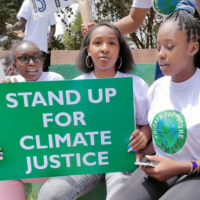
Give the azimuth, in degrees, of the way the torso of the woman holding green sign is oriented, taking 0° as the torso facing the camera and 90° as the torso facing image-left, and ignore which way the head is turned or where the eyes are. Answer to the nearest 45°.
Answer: approximately 0°

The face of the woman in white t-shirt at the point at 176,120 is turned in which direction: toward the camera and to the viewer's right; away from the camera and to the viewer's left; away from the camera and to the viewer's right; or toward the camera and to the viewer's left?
toward the camera and to the viewer's left

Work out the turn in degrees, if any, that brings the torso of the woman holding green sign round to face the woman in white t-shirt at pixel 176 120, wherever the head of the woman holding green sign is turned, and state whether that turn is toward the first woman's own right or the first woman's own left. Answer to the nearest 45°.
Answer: approximately 45° to the first woman's own left

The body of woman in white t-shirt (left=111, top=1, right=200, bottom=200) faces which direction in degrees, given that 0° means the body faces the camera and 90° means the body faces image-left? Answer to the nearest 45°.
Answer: approximately 45°

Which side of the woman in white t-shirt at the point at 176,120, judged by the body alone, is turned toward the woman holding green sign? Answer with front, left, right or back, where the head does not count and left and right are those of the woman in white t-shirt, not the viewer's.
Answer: right

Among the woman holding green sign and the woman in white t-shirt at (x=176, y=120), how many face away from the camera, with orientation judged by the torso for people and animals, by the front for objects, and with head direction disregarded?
0
